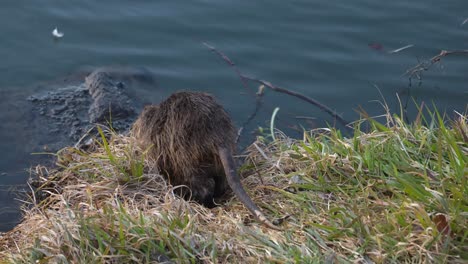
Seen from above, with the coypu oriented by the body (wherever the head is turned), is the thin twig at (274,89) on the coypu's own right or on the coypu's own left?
on the coypu's own right

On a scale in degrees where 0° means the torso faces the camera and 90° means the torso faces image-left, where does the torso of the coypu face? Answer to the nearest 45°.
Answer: approximately 135°
